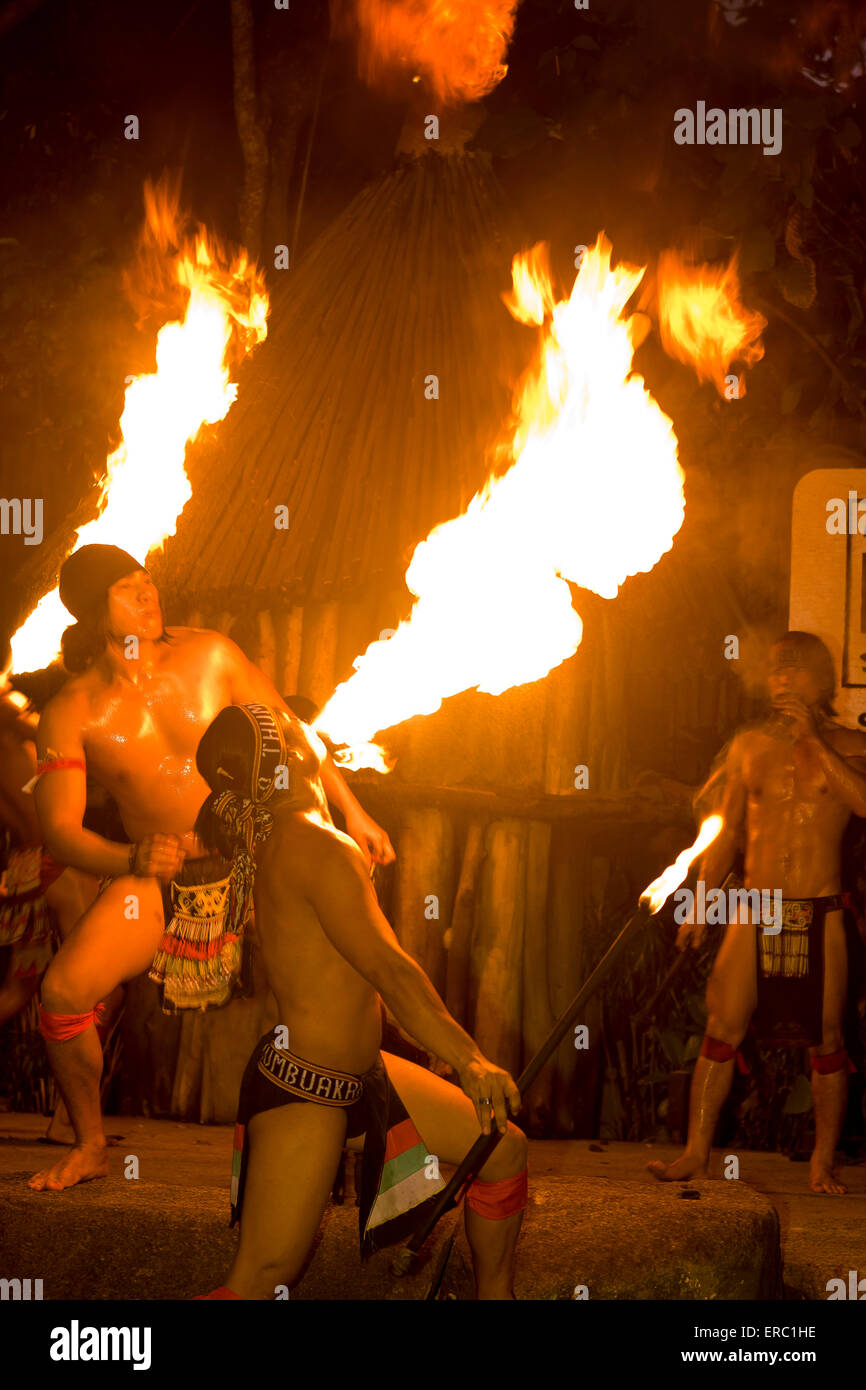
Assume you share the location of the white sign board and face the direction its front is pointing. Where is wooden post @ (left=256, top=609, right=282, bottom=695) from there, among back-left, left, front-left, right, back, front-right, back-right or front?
right

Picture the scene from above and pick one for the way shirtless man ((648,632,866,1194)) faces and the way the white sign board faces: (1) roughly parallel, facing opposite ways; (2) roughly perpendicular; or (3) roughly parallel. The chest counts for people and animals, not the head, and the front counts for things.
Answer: roughly parallel

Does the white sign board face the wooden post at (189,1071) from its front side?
no

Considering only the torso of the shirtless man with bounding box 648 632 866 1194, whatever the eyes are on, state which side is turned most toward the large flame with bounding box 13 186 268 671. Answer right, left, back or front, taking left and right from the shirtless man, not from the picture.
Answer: right

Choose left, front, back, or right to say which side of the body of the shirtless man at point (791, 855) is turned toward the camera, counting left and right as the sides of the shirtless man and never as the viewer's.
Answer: front

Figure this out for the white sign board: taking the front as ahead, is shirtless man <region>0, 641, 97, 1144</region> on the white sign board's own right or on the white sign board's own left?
on the white sign board's own right

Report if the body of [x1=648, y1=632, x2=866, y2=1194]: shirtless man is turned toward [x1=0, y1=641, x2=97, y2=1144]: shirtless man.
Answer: no

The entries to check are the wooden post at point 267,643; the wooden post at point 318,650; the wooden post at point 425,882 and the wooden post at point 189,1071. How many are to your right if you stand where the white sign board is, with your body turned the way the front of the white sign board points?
4
